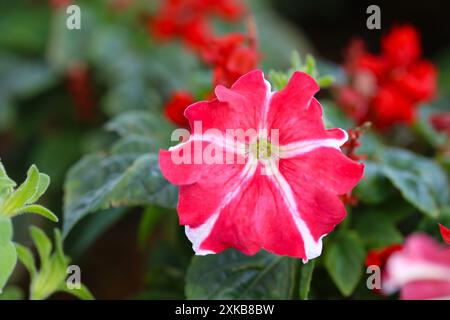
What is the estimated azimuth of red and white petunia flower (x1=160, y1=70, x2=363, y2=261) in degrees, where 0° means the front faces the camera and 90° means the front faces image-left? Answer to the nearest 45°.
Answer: approximately 0°

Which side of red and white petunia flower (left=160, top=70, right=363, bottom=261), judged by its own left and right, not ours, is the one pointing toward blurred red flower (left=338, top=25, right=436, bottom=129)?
back

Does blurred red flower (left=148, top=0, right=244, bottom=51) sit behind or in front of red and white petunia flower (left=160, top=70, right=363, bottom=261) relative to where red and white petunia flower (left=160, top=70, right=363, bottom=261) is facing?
behind
